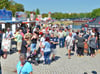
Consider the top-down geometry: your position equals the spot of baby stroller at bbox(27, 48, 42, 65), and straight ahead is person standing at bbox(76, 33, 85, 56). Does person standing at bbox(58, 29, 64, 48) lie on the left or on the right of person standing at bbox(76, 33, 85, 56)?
left

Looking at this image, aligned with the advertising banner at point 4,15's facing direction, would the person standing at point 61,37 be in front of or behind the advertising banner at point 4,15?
in front

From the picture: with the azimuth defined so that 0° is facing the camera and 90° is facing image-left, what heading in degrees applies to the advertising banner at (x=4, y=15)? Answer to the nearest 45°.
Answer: approximately 0°
